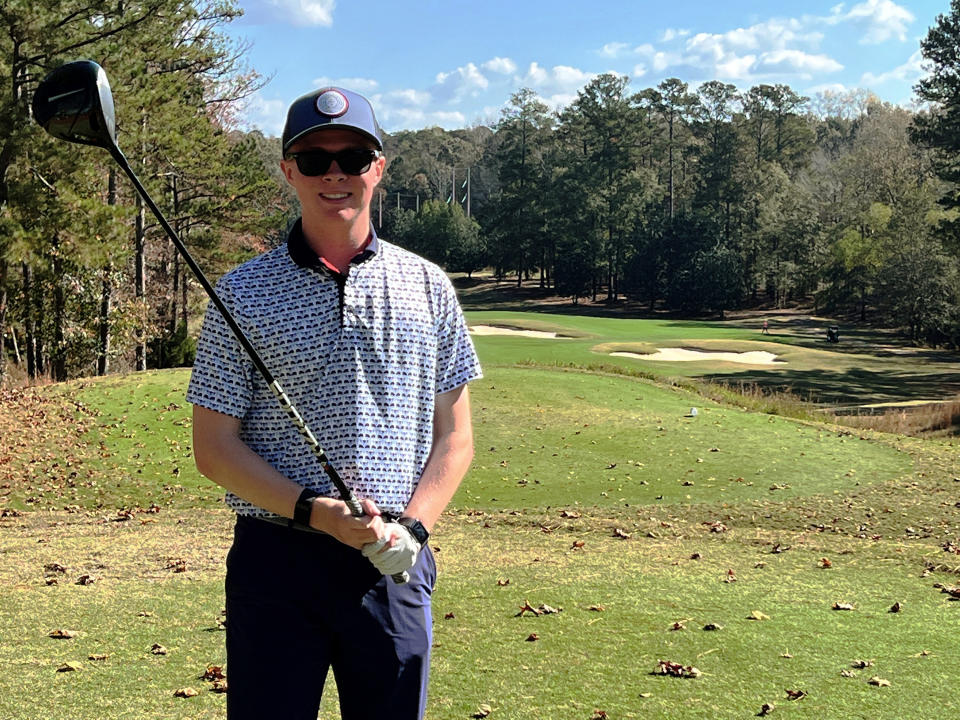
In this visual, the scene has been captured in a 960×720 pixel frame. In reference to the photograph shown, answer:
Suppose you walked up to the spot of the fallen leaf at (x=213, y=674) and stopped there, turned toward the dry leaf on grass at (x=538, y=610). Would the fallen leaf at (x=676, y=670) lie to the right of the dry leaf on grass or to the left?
right

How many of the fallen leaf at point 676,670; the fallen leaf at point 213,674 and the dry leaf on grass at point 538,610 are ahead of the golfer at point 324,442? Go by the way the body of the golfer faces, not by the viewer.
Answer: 0

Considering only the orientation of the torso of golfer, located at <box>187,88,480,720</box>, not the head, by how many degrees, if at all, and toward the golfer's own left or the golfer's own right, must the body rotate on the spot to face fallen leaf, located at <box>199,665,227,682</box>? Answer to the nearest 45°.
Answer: approximately 180°

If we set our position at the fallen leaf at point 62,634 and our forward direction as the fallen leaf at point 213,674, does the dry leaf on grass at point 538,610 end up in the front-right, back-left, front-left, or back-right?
front-left

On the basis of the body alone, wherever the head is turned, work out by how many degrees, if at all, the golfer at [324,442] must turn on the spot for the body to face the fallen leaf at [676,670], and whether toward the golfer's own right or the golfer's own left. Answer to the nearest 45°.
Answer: approximately 135° to the golfer's own left

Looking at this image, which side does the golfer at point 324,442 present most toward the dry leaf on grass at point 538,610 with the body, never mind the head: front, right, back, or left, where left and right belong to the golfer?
back

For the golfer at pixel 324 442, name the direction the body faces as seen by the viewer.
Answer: toward the camera

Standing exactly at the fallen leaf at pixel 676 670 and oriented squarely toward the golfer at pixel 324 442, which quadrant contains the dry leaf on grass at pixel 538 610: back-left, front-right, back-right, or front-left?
back-right

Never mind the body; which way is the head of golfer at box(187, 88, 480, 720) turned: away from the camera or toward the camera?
toward the camera
